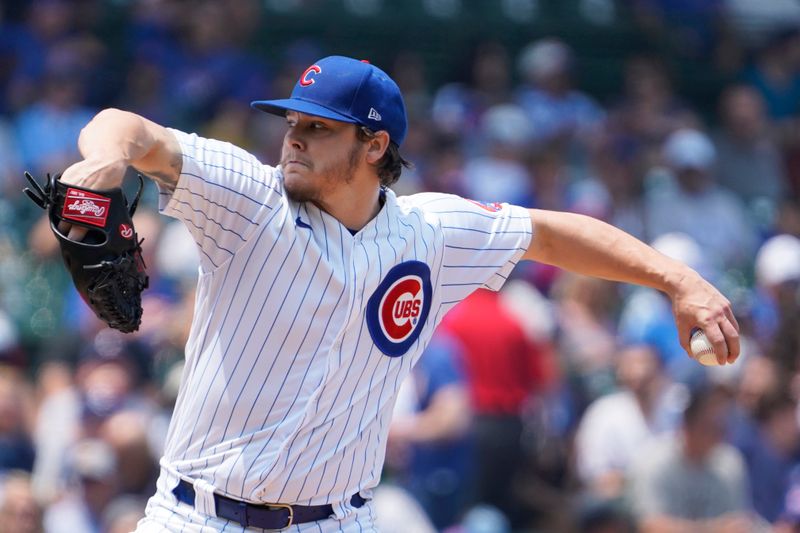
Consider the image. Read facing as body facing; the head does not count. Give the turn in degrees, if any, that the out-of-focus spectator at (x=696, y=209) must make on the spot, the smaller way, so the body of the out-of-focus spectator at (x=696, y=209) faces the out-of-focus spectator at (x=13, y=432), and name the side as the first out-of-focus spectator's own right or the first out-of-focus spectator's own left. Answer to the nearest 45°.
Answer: approximately 45° to the first out-of-focus spectator's own right

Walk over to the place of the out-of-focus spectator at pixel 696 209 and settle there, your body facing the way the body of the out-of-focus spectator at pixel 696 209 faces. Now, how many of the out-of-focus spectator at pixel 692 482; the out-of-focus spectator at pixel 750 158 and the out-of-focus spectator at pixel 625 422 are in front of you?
2

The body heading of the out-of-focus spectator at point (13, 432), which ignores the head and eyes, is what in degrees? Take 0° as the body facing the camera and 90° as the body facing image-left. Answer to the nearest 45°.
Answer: approximately 0°

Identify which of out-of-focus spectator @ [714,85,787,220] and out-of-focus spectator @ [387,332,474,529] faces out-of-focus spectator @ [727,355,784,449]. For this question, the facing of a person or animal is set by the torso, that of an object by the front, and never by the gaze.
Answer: out-of-focus spectator @ [714,85,787,220]

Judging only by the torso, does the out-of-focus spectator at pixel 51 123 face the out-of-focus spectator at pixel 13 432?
yes

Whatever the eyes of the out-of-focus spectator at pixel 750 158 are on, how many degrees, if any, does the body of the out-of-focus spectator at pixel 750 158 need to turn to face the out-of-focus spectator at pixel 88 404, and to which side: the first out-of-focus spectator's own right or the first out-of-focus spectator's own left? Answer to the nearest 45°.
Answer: approximately 45° to the first out-of-focus spectator's own right

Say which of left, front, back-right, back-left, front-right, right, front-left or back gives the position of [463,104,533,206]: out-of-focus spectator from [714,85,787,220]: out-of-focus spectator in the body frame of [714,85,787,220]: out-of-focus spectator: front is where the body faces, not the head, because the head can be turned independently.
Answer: front-right

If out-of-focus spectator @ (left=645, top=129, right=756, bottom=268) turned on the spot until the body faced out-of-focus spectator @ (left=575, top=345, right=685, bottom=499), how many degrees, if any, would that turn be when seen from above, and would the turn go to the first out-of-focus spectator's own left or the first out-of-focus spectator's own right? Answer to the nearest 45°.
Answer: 0° — they already face them
